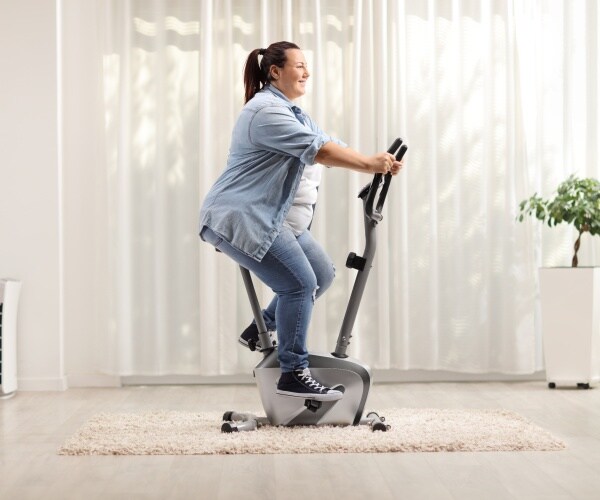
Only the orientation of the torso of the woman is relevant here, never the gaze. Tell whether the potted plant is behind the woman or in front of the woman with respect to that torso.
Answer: in front

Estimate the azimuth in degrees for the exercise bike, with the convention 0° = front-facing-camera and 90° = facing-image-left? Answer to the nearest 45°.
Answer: approximately 270°

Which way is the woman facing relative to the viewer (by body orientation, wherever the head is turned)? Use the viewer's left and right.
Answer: facing to the right of the viewer

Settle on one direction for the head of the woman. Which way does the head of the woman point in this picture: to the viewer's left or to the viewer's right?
to the viewer's right
